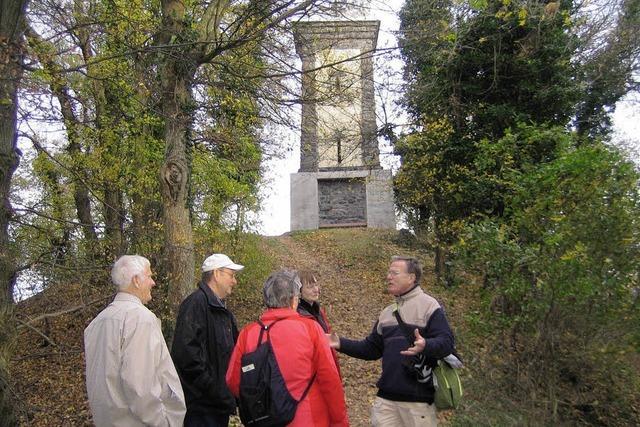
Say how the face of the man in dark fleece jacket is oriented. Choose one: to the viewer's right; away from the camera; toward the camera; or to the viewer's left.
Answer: to the viewer's left

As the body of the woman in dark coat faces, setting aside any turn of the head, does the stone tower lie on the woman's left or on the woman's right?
on the woman's left

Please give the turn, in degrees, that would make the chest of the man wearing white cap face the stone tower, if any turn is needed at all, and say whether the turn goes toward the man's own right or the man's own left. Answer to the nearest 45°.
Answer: approximately 90° to the man's own left

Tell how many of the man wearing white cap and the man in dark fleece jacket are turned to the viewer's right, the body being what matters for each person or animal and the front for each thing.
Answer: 1

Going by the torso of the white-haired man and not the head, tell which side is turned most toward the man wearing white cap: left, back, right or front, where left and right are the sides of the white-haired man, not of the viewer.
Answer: front

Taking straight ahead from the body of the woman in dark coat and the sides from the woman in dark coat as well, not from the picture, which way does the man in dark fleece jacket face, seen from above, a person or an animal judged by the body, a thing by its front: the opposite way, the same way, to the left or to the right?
to the right

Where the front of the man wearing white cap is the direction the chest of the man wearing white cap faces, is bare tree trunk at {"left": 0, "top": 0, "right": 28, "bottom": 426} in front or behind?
behind

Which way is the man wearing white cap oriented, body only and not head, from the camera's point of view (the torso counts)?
to the viewer's right

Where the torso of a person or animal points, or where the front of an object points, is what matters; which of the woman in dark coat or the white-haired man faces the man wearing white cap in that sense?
the white-haired man

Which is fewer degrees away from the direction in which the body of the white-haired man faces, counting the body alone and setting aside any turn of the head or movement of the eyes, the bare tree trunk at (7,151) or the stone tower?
the stone tower

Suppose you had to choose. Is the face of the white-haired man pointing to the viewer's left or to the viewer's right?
to the viewer's right

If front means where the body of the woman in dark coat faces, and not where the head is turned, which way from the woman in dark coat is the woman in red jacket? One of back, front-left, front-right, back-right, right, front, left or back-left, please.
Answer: front-right

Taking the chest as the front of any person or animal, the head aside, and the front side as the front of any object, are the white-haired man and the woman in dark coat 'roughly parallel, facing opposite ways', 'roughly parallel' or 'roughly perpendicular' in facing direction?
roughly perpendicular

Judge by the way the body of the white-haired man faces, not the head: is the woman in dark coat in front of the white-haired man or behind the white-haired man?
in front

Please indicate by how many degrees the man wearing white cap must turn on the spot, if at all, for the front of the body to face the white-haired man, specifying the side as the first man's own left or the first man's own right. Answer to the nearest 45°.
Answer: approximately 135° to the first man's own right

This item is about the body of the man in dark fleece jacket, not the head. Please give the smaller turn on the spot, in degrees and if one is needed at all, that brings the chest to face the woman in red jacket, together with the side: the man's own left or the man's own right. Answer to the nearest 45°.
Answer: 0° — they already face them

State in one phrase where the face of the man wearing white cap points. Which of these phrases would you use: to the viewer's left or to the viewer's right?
to the viewer's right

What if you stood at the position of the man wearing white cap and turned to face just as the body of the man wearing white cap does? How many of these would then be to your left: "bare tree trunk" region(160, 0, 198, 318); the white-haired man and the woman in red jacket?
1

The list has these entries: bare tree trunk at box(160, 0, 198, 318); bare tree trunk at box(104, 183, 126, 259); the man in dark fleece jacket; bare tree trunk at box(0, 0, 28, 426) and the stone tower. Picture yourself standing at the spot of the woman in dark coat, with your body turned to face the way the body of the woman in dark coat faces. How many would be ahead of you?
1
